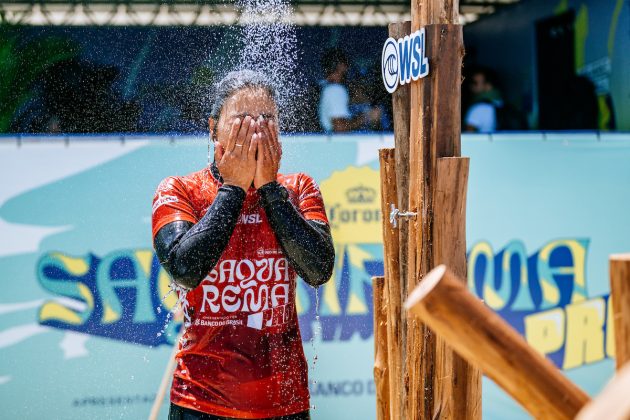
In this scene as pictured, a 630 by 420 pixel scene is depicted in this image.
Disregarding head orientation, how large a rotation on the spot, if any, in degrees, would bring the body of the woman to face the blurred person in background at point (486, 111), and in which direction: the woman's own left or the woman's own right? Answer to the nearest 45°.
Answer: approximately 135° to the woman's own left

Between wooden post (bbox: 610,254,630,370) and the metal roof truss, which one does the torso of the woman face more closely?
the wooden post

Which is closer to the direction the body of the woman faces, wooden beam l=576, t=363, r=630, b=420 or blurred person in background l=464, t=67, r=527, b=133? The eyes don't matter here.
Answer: the wooden beam

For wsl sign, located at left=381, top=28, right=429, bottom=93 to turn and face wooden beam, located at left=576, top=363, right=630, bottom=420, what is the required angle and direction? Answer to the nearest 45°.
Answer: approximately 45° to its left

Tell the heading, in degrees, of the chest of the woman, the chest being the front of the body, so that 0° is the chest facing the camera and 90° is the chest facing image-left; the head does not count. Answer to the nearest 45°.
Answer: approximately 0°

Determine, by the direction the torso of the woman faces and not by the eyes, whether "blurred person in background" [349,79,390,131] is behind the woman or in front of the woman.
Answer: behind
